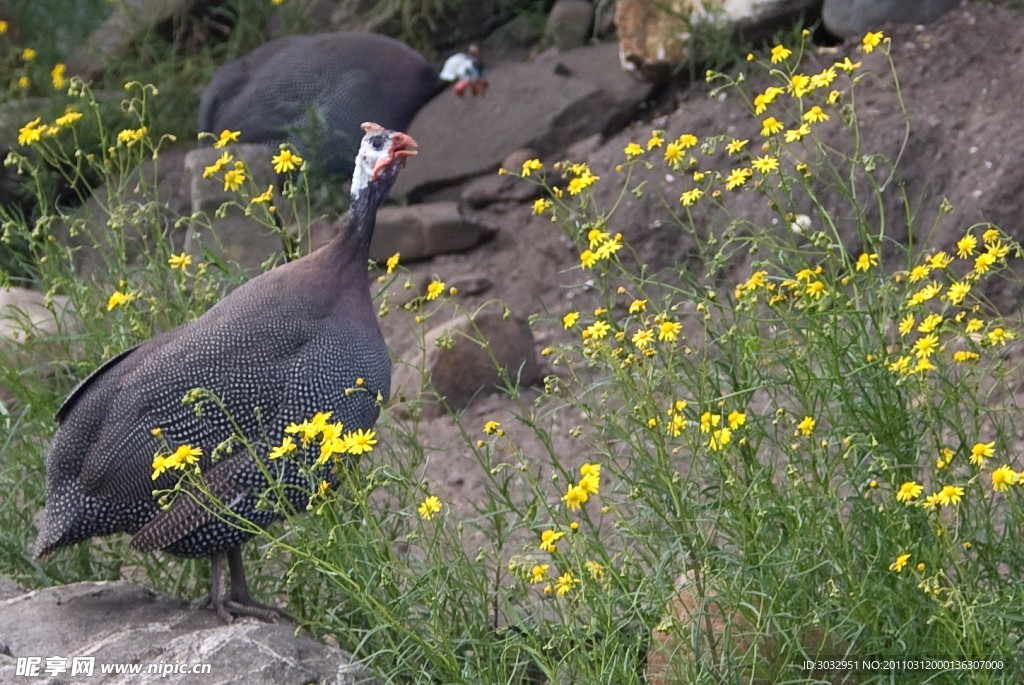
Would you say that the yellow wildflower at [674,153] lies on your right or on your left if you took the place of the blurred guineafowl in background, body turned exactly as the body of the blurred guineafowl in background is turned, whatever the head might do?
on your right

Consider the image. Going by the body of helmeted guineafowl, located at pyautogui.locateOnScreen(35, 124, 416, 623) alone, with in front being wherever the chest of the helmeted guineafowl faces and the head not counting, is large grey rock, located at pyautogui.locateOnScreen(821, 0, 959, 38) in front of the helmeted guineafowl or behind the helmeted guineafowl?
in front

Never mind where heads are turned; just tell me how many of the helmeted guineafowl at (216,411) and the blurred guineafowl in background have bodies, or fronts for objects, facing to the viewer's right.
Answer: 2

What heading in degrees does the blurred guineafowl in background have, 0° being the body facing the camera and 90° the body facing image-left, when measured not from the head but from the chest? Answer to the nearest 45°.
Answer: approximately 270°

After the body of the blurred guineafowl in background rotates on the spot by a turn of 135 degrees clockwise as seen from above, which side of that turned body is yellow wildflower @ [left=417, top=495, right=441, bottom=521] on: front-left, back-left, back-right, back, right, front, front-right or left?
front-left

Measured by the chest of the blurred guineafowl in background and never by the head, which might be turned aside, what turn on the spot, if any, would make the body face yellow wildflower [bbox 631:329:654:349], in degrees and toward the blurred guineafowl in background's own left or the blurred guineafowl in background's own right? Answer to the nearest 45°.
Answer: approximately 90° to the blurred guineafowl in background's own right

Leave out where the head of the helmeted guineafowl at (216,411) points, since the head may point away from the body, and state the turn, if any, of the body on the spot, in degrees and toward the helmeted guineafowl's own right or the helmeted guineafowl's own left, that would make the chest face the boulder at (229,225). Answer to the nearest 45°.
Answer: approximately 90° to the helmeted guineafowl's own left

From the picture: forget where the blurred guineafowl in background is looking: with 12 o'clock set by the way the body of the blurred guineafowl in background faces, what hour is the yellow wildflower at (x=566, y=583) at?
The yellow wildflower is roughly at 3 o'clock from the blurred guineafowl in background.

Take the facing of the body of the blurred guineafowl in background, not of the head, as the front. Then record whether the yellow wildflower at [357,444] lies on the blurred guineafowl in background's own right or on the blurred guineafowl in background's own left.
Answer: on the blurred guineafowl in background's own right

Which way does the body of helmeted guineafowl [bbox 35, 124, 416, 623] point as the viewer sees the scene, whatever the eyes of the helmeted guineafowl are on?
to the viewer's right

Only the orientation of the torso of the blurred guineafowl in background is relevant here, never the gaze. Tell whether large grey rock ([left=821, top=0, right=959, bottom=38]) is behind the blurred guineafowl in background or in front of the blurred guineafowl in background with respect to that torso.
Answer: in front
